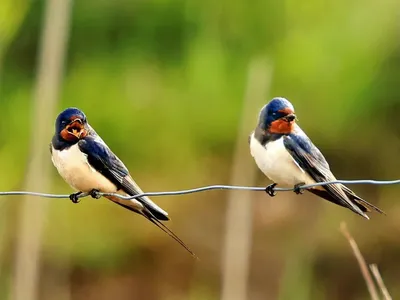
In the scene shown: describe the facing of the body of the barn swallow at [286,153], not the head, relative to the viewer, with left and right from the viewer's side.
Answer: facing the viewer and to the left of the viewer

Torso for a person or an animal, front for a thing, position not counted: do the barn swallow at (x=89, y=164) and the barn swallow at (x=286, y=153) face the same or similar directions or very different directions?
same or similar directions

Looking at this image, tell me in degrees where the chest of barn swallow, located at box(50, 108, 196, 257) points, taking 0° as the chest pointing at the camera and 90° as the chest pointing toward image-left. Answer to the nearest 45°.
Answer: approximately 45°

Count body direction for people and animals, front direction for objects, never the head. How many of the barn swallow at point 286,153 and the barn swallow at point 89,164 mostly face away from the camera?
0

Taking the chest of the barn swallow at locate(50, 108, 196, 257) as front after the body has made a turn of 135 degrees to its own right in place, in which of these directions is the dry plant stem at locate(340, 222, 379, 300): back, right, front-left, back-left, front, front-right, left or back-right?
right
